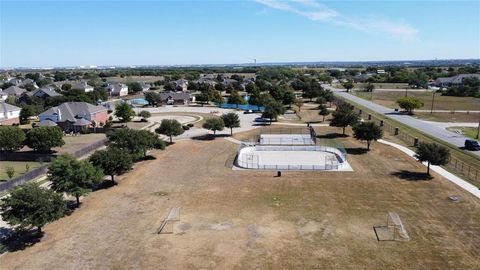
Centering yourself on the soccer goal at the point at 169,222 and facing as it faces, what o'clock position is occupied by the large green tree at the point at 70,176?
The large green tree is roughly at 7 o'clock from the soccer goal.

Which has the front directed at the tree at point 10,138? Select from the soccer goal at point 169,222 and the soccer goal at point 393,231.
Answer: the soccer goal at point 393,231

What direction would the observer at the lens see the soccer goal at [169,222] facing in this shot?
facing to the right of the viewer

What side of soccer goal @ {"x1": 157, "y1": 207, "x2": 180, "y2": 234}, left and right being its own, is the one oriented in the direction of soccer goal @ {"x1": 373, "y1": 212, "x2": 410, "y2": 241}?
front

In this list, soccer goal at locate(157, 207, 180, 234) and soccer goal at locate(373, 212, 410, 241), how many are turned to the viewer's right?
1

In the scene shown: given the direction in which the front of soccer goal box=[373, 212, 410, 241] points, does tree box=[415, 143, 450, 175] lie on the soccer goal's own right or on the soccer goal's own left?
on the soccer goal's own right

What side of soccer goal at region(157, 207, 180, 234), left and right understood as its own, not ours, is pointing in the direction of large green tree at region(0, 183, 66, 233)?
back

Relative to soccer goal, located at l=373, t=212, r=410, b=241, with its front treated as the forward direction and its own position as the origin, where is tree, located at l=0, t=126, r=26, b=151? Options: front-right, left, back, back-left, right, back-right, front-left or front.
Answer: front

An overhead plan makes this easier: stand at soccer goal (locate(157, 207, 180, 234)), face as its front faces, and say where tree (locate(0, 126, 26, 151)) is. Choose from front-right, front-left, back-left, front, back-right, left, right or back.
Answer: back-left

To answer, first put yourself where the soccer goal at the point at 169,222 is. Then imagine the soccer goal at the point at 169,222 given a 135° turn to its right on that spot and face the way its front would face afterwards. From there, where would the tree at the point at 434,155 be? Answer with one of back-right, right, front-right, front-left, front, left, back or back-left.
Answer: back-left

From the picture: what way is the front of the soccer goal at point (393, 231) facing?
to the viewer's left

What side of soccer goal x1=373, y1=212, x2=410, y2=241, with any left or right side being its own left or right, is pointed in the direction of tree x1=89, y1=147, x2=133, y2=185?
front

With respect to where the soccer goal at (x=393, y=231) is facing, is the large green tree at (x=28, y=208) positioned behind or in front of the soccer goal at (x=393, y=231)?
in front

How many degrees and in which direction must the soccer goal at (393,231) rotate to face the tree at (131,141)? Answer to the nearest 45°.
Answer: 0° — it already faces it

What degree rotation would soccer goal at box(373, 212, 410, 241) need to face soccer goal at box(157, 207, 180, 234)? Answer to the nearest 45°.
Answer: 0° — it already faces it
